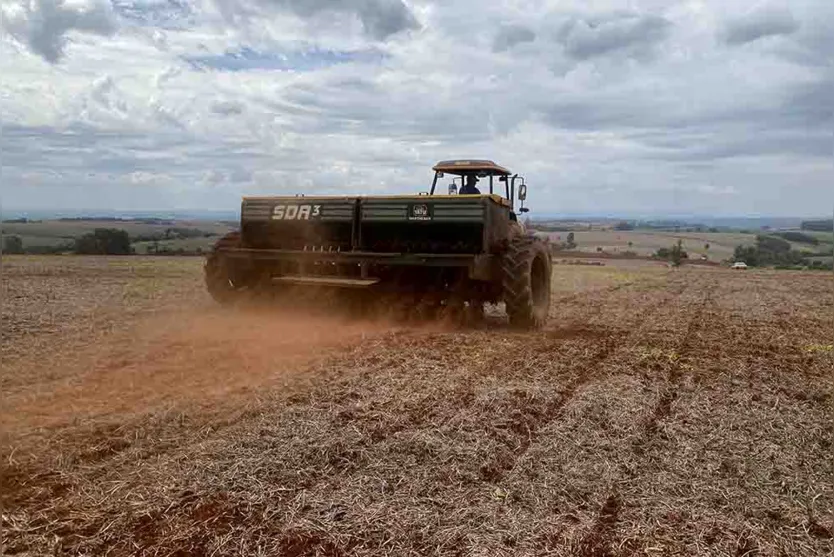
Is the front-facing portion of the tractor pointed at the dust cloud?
no

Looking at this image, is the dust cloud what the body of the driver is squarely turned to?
no

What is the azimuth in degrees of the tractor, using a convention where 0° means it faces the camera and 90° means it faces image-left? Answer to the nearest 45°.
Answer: approximately 225°

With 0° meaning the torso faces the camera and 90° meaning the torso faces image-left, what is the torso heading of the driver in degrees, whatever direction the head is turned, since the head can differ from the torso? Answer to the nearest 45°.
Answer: approximately 225°
